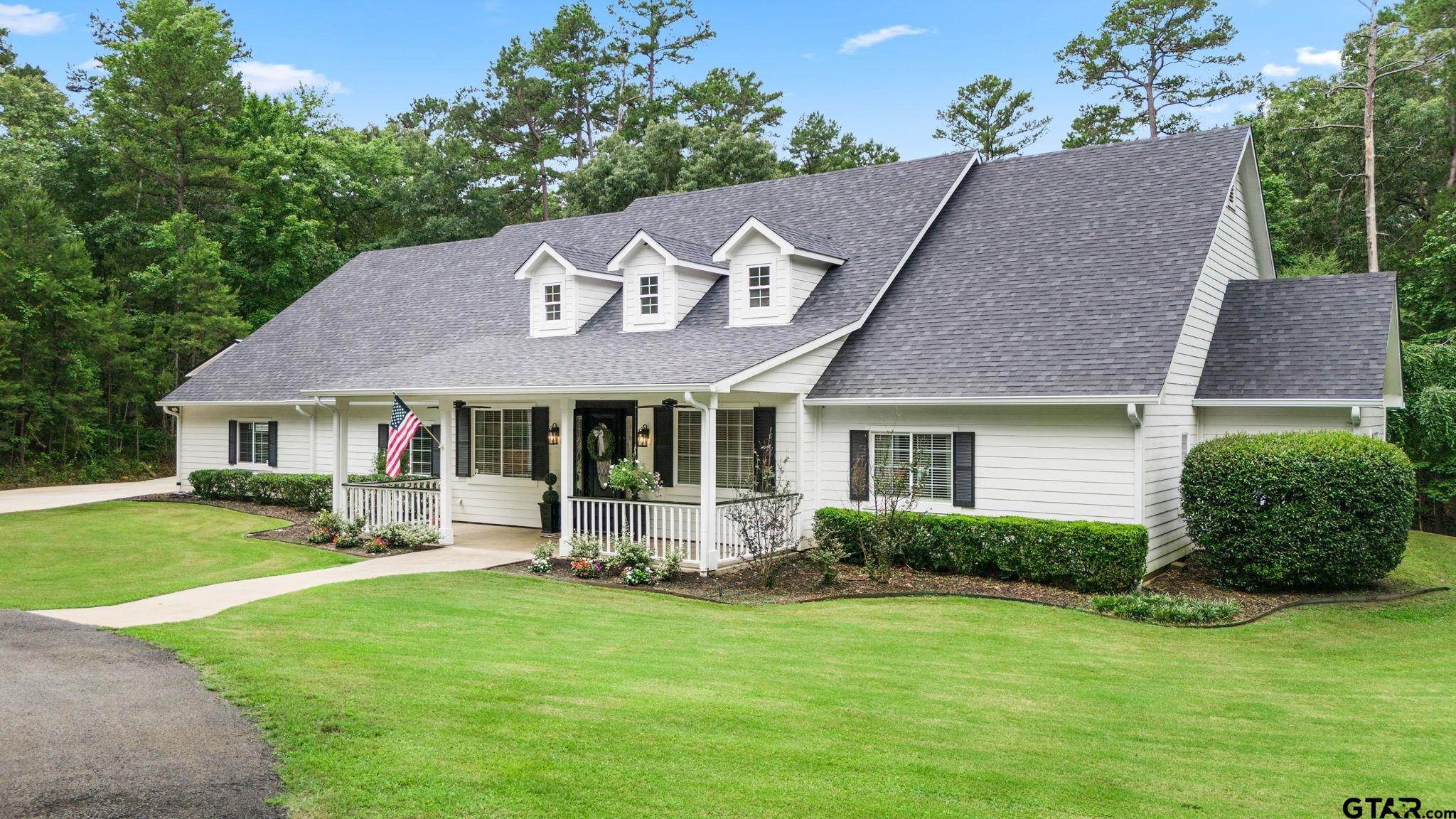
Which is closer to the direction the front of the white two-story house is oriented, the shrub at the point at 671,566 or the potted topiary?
the shrub

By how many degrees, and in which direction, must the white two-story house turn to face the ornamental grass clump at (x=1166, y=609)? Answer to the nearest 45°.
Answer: approximately 90° to its left

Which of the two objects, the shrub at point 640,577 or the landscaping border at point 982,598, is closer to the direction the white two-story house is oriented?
the shrub

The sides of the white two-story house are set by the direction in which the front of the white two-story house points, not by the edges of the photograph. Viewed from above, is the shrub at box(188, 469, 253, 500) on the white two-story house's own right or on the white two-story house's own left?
on the white two-story house's own right

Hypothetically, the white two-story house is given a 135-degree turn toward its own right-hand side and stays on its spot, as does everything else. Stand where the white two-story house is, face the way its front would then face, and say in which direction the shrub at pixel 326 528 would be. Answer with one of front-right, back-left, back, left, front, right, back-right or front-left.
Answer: left

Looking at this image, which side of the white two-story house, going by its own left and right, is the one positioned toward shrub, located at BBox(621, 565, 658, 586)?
front

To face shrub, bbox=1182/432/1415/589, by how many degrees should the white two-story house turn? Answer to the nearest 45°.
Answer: approximately 90° to its left

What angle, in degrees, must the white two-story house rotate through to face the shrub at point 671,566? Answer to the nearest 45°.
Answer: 0° — it already faces it

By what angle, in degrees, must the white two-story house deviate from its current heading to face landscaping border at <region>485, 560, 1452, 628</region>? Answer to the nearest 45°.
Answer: approximately 45° to its left

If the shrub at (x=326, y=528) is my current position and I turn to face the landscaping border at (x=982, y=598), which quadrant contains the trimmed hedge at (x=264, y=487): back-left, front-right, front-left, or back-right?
back-left
